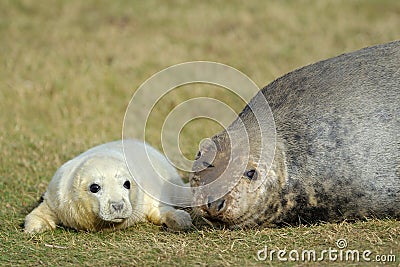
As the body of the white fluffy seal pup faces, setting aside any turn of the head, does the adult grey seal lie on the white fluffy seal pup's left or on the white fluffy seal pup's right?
on the white fluffy seal pup's left

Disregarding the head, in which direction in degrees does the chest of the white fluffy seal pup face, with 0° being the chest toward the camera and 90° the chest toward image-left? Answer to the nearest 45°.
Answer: approximately 0°
